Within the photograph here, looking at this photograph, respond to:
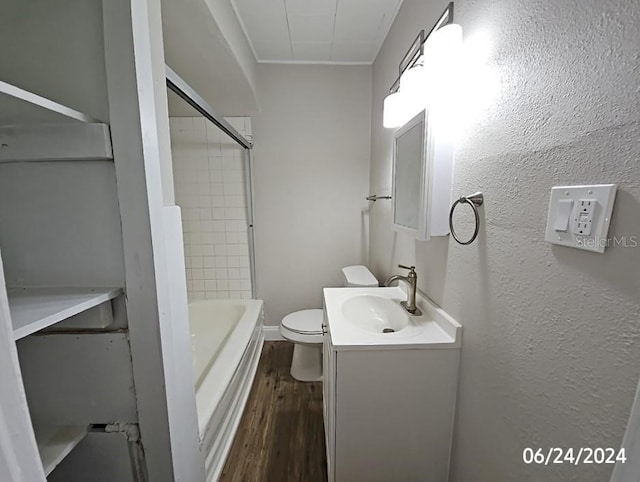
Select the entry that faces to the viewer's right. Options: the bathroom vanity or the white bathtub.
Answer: the white bathtub

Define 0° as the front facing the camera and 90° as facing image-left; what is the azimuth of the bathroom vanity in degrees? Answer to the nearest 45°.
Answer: approximately 90°

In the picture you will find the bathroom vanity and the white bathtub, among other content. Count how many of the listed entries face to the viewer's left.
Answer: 1

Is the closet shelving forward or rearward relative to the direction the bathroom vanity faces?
forward

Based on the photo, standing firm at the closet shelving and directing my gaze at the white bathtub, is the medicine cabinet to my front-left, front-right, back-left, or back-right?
front-right

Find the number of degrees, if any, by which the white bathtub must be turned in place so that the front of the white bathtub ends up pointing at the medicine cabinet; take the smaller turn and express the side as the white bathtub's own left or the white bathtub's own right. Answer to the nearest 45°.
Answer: approximately 45° to the white bathtub's own right

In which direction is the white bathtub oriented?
to the viewer's right

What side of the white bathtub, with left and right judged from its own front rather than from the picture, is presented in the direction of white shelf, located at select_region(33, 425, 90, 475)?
right

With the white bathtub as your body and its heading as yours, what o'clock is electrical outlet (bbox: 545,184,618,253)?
The electrical outlet is roughly at 2 o'clock from the white bathtub.

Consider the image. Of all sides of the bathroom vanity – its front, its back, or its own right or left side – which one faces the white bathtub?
front

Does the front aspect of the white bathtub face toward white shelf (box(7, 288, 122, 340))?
no
